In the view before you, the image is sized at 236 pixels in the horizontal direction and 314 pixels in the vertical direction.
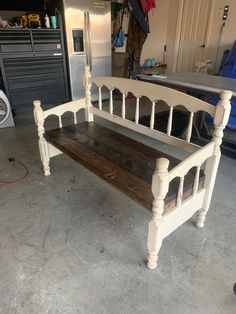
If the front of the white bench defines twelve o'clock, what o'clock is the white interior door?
The white interior door is roughly at 5 o'clock from the white bench.

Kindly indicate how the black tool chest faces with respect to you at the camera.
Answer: facing the viewer

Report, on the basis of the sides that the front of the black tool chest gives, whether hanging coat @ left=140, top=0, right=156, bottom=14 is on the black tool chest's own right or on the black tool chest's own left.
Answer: on the black tool chest's own left

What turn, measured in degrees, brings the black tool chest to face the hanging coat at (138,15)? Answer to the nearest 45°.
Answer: approximately 90° to its left

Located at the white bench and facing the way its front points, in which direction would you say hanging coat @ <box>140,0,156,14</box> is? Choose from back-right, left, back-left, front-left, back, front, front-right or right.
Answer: back-right

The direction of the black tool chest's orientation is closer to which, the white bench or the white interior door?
the white bench

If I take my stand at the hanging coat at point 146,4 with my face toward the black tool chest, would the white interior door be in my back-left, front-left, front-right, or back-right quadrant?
back-left

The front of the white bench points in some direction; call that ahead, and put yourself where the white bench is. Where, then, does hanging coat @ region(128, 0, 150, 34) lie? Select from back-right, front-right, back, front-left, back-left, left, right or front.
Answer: back-right

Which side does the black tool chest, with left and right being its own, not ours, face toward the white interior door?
left

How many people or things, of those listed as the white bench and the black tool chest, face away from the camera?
0

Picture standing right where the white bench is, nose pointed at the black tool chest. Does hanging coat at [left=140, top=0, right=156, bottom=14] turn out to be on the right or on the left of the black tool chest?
right

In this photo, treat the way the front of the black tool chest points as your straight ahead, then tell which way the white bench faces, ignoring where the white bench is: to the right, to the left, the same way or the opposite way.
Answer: to the right

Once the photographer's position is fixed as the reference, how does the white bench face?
facing the viewer and to the left of the viewer

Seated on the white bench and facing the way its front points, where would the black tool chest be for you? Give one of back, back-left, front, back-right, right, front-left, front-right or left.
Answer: right
